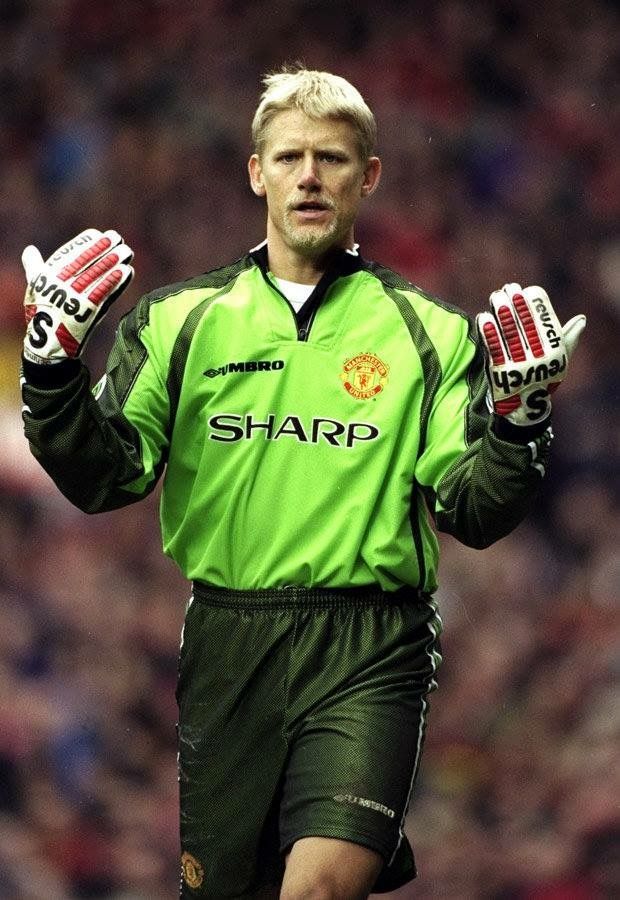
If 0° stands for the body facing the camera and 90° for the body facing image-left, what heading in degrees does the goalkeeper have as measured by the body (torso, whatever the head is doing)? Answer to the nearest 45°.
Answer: approximately 0°
